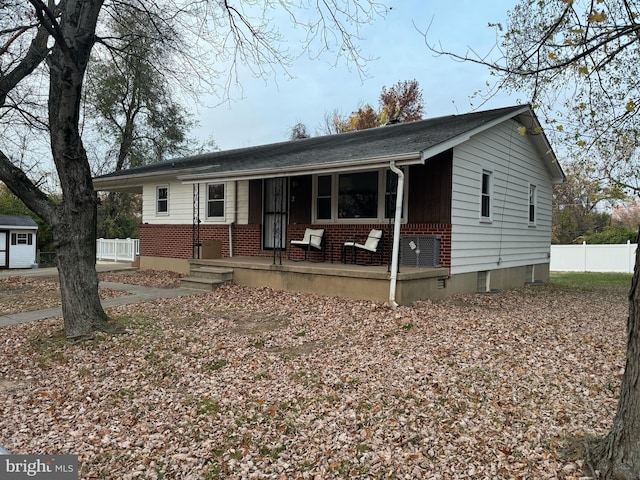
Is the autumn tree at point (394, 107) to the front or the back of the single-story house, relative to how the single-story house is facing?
to the back

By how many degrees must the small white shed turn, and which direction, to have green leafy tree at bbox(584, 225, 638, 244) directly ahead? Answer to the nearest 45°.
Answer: approximately 45° to its left

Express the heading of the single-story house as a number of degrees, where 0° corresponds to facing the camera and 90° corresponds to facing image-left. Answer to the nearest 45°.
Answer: approximately 45°

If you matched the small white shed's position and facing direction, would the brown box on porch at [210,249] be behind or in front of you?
in front

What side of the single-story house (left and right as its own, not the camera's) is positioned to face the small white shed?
right

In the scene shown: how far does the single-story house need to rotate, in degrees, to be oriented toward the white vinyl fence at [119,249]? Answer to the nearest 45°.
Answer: approximately 90° to its right

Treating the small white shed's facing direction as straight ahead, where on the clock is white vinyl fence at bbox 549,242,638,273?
The white vinyl fence is roughly at 10 o'clock from the small white shed.

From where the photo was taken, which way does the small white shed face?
toward the camera

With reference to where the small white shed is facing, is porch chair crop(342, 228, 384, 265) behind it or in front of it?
in front

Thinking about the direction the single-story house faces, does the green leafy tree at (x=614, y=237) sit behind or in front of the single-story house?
behind

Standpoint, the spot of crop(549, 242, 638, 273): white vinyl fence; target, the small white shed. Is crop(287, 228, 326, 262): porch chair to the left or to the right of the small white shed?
left

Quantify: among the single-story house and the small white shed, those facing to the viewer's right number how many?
0
